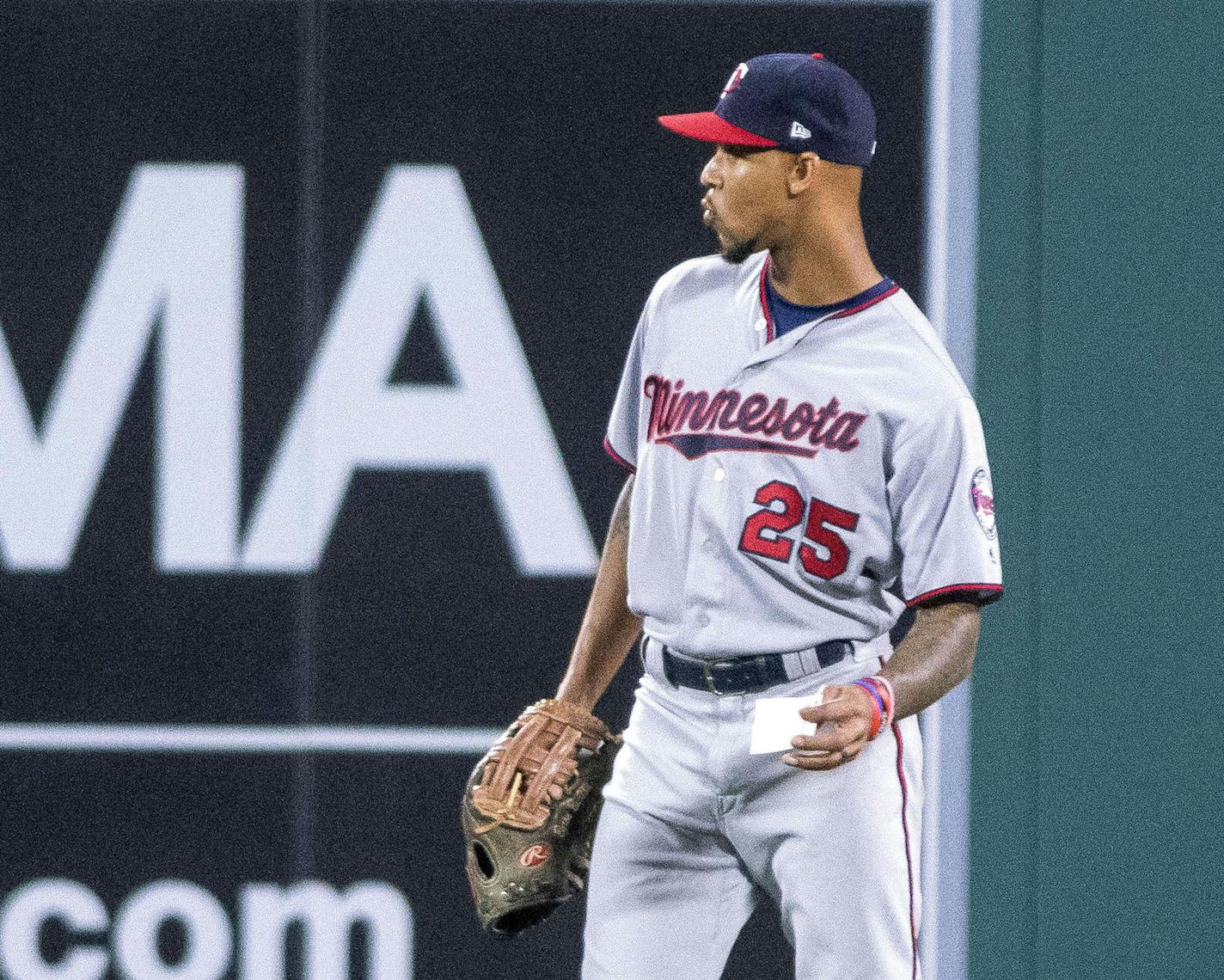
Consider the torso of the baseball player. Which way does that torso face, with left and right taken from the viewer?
facing the viewer and to the left of the viewer

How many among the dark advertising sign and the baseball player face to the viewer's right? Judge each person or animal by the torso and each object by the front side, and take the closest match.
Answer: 0

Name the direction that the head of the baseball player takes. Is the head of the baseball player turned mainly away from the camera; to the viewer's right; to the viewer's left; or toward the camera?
to the viewer's left

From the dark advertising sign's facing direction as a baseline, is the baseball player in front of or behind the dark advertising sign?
in front

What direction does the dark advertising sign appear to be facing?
toward the camera

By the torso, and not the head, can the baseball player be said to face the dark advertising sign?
no
